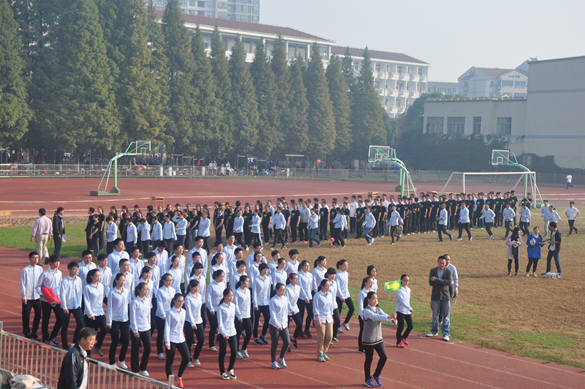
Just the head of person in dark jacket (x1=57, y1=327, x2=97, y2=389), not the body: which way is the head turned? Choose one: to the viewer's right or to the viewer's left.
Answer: to the viewer's right

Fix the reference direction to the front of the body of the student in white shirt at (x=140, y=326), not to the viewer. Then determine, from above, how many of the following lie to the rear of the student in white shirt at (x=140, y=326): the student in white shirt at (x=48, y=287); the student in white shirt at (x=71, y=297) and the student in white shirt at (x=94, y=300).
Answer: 3

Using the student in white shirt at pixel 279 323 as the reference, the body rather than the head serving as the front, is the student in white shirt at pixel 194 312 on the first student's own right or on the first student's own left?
on the first student's own right

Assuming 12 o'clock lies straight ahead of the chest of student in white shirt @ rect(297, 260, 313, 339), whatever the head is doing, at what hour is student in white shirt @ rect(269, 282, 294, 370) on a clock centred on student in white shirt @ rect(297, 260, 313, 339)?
student in white shirt @ rect(269, 282, 294, 370) is roughly at 2 o'clock from student in white shirt @ rect(297, 260, 313, 339).

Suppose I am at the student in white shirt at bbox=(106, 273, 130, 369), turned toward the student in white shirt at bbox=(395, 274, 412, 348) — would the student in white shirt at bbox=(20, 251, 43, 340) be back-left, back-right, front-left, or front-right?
back-left

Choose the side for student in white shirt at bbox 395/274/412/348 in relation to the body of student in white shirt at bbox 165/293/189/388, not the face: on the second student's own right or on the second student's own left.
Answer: on the second student's own left

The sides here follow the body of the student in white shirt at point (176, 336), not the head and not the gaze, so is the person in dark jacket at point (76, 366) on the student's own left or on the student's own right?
on the student's own right

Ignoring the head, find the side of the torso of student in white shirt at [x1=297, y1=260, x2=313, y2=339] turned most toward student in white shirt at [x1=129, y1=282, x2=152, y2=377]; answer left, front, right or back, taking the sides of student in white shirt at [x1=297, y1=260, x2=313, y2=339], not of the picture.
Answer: right
